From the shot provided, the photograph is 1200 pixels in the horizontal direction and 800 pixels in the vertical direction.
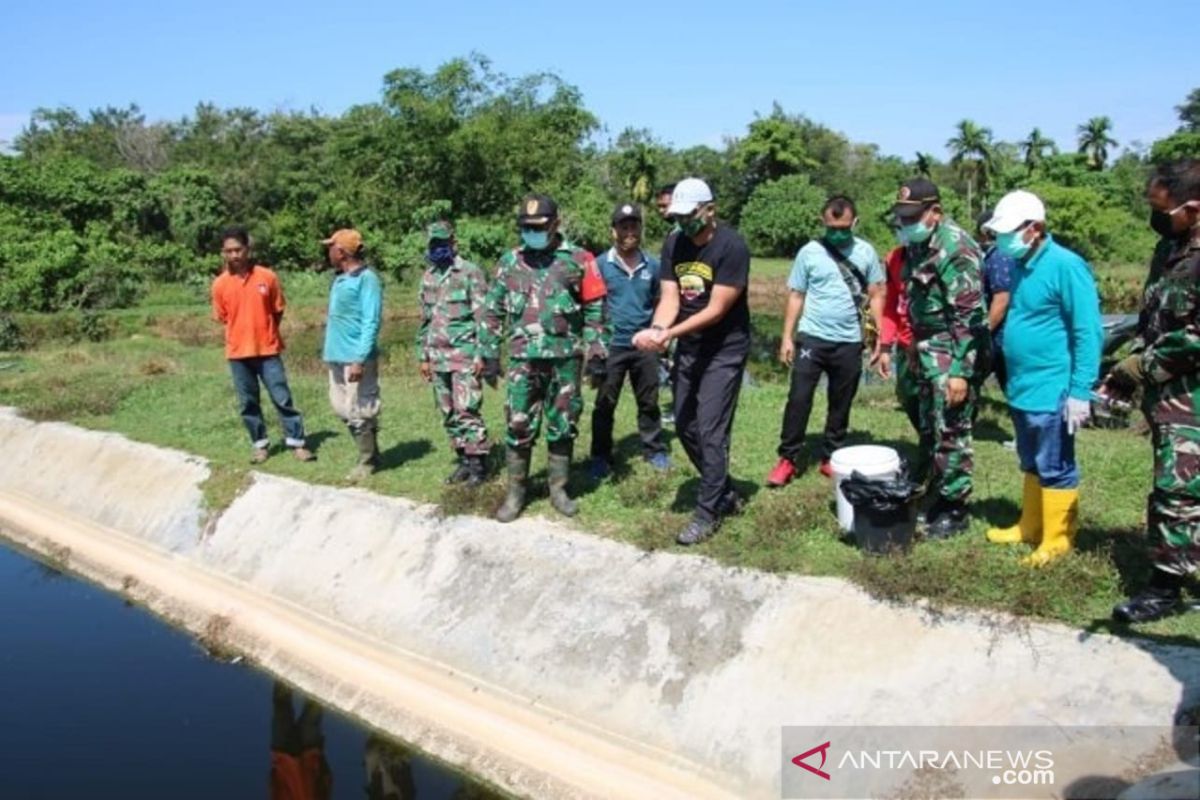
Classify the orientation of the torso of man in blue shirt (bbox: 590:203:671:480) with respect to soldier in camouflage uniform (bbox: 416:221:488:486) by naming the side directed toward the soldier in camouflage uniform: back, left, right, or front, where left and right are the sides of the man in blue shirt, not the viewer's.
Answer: right

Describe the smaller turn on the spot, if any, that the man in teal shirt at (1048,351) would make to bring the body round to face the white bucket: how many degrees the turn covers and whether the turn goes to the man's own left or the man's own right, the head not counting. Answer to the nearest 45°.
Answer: approximately 45° to the man's own right

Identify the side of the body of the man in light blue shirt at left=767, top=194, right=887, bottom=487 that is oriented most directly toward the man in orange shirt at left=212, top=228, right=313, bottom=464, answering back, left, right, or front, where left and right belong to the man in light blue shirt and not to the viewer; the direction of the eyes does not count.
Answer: right

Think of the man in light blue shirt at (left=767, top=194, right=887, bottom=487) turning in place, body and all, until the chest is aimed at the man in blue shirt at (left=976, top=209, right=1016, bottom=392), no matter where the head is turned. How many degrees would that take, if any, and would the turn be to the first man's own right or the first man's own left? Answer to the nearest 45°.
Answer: approximately 45° to the first man's own left

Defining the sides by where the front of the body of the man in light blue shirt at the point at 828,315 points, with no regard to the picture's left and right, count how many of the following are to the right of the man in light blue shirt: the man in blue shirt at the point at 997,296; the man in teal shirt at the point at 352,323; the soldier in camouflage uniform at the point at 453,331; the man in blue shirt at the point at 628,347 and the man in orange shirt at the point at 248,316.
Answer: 4

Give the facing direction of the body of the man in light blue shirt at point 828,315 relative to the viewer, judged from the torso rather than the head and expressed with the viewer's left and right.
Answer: facing the viewer

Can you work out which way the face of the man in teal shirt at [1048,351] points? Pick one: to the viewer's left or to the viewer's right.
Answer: to the viewer's left

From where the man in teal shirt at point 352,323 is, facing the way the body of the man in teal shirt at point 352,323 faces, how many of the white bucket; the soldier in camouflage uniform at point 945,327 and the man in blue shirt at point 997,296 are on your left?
3

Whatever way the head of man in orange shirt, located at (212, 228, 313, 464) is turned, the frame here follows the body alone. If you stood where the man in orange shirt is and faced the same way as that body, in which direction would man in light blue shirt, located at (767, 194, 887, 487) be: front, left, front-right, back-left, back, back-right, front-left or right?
front-left

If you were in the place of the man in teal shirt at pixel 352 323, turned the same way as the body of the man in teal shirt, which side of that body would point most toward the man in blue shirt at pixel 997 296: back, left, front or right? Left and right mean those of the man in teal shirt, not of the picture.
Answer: left

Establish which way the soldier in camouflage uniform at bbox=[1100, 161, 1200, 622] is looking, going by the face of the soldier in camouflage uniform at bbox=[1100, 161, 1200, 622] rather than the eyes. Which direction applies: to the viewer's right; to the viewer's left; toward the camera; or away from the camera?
to the viewer's left
